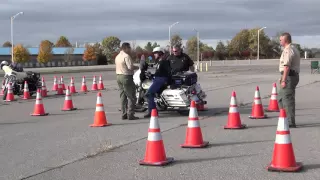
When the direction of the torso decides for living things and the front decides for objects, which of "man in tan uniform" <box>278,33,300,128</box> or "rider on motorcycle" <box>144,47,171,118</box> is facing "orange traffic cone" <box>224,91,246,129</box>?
the man in tan uniform

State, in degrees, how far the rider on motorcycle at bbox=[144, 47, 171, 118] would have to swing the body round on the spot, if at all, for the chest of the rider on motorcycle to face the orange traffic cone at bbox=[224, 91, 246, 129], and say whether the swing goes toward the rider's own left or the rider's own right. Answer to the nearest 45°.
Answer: approximately 135° to the rider's own left

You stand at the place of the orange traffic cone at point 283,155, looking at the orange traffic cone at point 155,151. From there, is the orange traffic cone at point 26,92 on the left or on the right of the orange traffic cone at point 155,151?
right

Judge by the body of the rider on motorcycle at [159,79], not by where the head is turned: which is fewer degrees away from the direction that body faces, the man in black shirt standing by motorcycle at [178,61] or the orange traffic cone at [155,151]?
the orange traffic cone

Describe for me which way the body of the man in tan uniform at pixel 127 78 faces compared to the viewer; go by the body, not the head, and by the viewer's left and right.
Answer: facing away from the viewer and to the right of the viewer

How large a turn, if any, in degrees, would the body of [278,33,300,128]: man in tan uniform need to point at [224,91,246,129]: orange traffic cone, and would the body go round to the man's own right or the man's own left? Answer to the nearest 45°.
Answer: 0° — they already face it

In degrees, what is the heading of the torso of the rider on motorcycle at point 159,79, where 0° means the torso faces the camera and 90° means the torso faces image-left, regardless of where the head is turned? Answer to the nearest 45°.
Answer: approximately 90°

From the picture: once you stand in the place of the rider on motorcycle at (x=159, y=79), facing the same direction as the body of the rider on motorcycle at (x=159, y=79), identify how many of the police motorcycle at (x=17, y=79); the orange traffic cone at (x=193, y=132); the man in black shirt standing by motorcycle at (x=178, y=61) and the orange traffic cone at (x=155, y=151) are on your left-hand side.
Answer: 2

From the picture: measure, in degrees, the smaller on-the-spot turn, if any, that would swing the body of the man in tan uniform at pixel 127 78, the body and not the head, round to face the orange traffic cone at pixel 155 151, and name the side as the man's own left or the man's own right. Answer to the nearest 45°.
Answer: approximately 135° to the man's own right

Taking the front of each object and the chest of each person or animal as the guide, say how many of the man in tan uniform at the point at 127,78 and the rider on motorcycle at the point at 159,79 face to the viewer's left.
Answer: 1

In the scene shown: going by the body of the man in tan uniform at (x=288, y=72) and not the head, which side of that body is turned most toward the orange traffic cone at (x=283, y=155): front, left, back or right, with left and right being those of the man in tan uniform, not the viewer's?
left

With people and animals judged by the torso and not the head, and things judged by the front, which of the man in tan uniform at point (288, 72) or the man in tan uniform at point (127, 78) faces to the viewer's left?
the man in tan uniform at point (288, 72)
